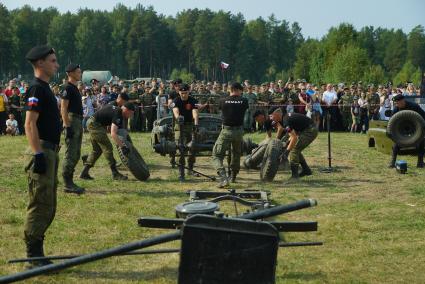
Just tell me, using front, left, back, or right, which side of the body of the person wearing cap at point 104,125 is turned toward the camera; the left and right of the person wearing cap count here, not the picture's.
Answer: right

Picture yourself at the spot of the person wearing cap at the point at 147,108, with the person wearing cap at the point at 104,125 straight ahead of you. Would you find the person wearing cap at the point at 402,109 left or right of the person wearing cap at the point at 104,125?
left

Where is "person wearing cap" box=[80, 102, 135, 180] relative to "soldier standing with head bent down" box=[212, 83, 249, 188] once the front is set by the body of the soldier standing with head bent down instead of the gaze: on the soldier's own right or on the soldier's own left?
on the soldier's own left

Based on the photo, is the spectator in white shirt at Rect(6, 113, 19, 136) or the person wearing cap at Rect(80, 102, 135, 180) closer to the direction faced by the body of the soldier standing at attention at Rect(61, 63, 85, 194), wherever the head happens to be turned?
the person wearing cap

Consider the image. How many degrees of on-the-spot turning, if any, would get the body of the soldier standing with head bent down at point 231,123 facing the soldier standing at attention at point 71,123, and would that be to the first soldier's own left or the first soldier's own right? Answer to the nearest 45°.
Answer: approximately 135° to the first soldier's own left

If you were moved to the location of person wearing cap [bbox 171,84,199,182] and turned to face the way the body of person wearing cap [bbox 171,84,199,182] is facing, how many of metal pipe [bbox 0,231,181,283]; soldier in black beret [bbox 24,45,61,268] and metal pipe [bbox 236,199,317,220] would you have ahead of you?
3

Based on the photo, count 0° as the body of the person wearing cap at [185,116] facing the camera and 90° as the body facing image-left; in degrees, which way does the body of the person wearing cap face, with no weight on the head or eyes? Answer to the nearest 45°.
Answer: approximately 0°

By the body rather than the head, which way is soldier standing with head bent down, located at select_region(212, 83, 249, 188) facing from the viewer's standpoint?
away from the camera

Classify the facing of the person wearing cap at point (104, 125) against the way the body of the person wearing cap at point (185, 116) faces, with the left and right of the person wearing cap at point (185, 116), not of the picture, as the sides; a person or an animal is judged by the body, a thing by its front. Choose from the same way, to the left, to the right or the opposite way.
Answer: to the left

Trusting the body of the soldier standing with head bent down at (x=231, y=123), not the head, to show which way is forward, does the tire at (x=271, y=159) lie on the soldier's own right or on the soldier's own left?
on the soldier's own right

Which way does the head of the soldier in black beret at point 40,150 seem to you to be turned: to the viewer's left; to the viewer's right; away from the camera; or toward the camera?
to the viewer's right

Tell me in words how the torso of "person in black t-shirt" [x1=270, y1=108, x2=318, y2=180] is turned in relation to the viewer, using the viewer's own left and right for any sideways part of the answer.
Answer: facing to the left of the viewer
